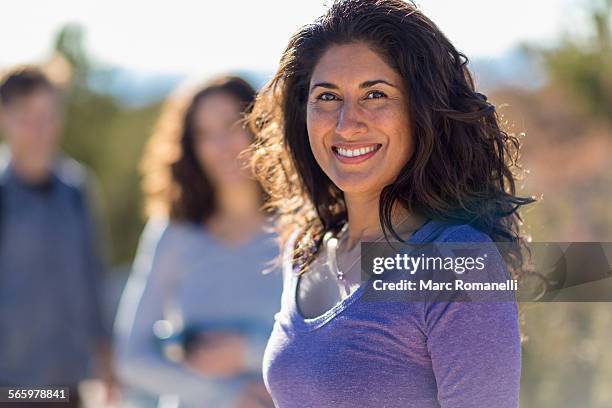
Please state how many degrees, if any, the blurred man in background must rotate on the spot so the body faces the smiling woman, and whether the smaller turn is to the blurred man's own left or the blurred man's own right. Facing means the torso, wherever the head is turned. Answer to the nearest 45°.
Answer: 0° — they already face them

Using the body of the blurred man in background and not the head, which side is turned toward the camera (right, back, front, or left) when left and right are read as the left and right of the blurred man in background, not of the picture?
front

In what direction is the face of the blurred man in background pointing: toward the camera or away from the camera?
toward the camera

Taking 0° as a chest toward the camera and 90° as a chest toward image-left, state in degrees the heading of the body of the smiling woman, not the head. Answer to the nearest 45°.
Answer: approximately 45°

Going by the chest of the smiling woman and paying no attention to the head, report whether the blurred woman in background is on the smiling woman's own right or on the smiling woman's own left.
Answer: on the smiling woman's own right

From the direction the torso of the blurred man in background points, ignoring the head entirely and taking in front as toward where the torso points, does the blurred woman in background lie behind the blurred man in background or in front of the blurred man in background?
in front

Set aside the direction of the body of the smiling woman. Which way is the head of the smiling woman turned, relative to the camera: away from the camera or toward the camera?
toward the camera

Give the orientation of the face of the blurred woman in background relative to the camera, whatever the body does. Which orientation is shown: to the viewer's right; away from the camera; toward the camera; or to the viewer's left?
toward the camera

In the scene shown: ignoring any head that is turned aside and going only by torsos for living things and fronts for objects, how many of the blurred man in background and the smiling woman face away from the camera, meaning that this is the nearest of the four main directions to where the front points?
0

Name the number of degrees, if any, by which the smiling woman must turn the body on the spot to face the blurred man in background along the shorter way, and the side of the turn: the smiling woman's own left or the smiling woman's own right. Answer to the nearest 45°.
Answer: approximately 90° to the smiling woman's own right
